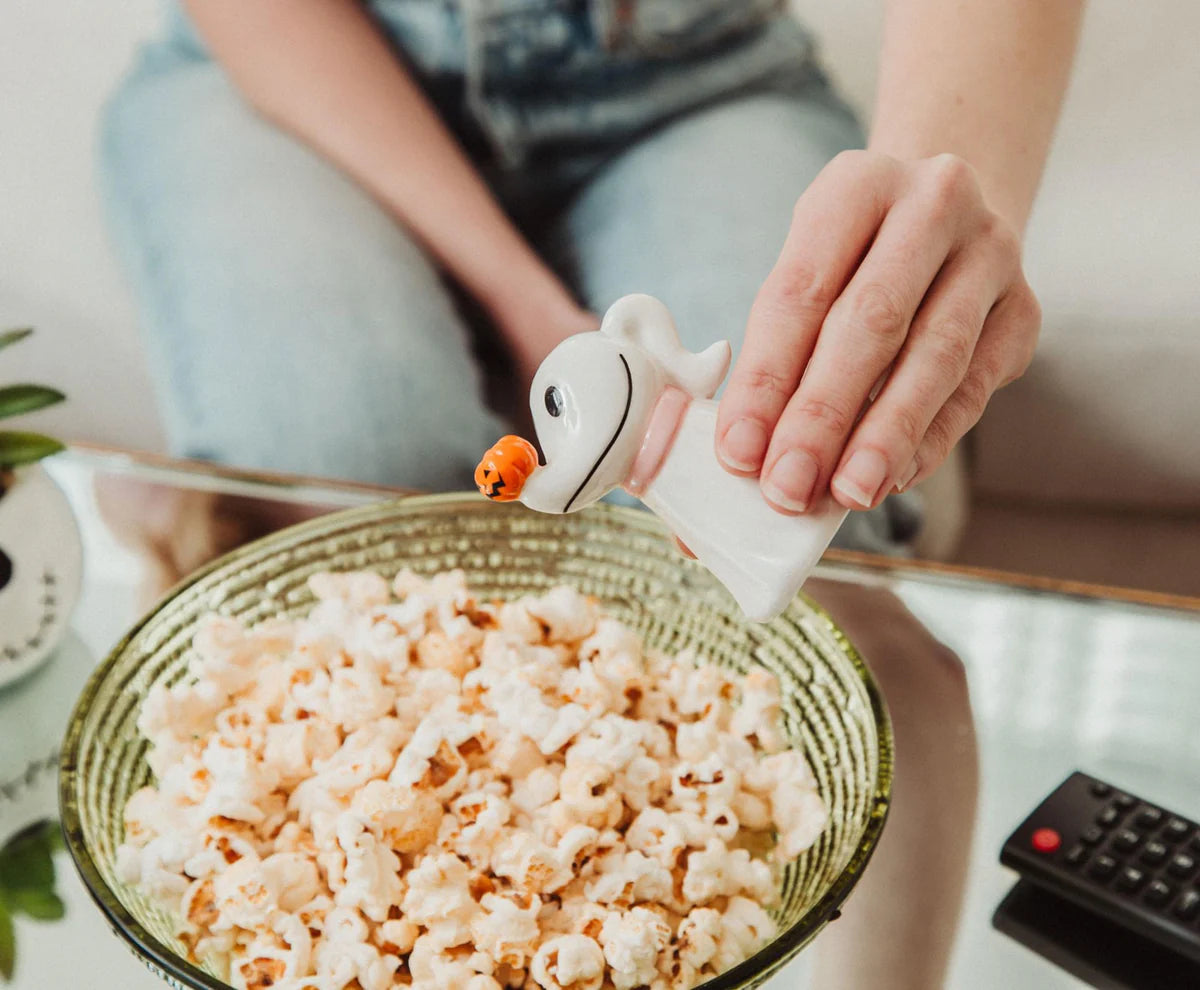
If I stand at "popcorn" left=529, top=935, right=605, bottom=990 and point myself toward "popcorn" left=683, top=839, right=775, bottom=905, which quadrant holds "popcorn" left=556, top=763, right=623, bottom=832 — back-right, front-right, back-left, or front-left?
front-left

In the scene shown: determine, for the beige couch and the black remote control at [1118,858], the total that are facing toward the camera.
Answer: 1

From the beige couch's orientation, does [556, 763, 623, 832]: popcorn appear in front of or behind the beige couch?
in front

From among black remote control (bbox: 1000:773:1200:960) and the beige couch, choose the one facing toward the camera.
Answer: the beige couch

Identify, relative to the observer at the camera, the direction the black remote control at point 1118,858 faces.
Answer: facing away from the viewer and to the left of the viewer

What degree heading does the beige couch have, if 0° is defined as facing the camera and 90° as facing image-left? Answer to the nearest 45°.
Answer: approximately 0°
